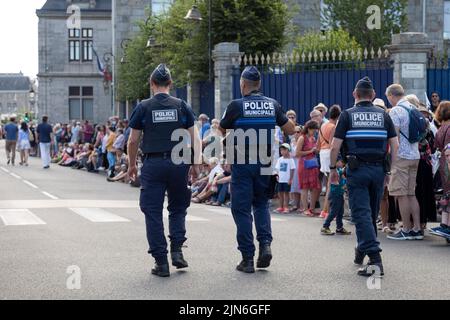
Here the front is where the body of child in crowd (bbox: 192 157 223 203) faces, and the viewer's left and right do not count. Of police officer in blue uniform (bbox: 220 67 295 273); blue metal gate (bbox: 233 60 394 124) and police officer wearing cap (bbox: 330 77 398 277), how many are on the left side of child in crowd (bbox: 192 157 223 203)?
2

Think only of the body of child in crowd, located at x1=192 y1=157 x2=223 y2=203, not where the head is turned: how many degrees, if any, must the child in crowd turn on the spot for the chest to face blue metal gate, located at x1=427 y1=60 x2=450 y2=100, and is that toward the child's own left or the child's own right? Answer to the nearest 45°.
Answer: approximately 180°

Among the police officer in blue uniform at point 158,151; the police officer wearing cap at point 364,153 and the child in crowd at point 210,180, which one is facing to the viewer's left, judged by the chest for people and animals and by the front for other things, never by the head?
the child in crowd

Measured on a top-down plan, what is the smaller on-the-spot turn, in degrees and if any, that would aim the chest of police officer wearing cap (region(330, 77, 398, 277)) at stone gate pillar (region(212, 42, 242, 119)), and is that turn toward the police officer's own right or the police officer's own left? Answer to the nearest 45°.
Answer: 0° — they already face it

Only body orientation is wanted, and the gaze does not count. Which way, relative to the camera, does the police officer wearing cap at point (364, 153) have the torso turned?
away from the camera

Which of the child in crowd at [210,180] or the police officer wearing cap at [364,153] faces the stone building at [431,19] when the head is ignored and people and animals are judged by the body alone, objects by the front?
the police officer wearing cap

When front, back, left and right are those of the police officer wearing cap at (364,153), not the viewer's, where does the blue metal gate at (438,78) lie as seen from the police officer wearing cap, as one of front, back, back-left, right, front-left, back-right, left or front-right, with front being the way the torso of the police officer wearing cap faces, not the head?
front

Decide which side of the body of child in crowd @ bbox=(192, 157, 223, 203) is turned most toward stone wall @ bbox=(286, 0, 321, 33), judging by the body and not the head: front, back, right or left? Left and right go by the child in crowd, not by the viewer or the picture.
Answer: right

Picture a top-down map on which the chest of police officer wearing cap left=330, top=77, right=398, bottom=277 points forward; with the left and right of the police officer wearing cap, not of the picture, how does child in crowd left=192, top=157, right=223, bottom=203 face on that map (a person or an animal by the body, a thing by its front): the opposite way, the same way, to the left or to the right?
to the left

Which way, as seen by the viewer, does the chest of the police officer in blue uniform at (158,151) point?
away from the camera

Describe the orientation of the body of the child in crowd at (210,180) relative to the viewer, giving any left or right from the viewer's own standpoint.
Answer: facing to the left of the viewer

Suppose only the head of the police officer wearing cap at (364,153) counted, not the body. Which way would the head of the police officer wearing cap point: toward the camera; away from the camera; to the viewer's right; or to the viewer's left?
away from the camera

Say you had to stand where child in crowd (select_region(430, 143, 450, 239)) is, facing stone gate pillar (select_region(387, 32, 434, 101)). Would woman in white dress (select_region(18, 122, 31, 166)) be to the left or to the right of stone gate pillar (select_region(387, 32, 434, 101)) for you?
left
